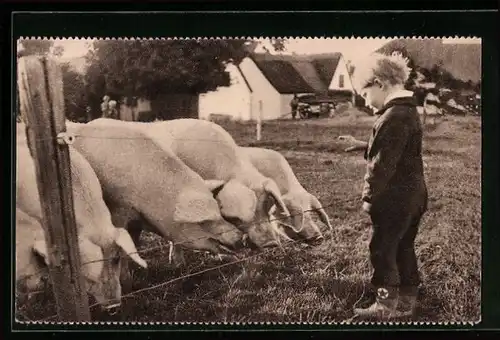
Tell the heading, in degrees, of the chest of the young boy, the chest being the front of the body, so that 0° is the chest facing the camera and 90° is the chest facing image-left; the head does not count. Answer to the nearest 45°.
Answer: approximately 90°

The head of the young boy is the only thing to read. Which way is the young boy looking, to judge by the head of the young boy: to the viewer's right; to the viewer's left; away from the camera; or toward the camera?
to the viewer's left

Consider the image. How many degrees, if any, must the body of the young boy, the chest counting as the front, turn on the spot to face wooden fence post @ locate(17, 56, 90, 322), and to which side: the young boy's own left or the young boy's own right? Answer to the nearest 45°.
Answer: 0° — they already face it
